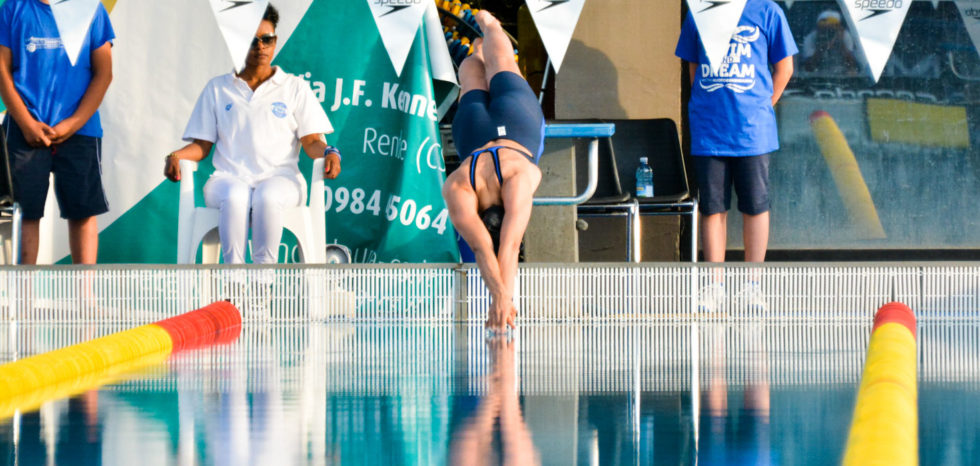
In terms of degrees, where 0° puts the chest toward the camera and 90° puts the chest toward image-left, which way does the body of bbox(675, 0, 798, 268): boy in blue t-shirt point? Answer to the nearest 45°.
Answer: approximately 0°

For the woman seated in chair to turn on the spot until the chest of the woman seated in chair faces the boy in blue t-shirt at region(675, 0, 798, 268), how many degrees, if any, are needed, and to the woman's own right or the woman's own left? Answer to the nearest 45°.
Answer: approximately 90° to the woman's own left

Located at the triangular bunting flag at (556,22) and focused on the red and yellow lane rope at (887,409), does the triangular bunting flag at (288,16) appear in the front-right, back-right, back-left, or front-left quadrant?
back-right

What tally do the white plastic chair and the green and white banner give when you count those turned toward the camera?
2

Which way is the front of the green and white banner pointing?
toward the camera

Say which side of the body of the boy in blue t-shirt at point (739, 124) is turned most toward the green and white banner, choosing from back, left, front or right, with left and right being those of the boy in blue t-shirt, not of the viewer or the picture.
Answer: right

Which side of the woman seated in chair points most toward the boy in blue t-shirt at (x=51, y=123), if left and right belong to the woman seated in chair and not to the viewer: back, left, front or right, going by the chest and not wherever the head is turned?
right

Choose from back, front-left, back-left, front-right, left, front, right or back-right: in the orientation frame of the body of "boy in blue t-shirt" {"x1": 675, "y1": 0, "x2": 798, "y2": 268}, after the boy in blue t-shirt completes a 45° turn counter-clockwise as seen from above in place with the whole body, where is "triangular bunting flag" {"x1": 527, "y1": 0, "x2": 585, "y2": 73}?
back-right

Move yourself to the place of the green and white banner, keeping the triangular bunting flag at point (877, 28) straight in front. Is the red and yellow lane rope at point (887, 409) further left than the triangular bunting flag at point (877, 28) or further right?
right

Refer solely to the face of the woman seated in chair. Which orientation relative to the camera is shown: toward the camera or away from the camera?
toward the camera

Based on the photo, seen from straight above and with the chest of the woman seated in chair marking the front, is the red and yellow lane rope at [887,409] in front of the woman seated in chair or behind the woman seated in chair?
in front

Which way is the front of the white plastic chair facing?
toward the camera

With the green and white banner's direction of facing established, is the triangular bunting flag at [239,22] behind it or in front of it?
in front
